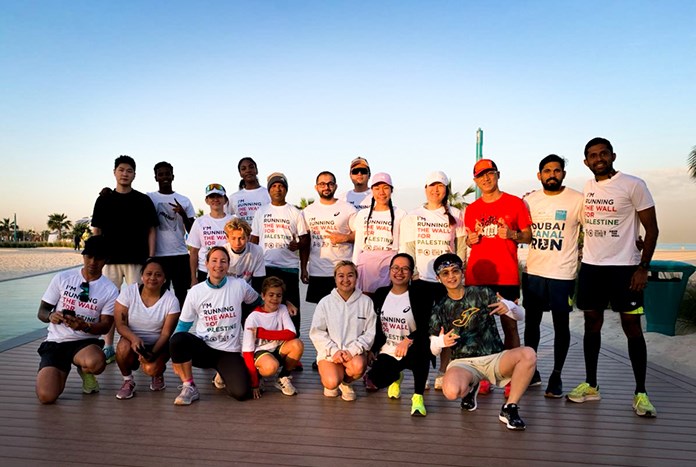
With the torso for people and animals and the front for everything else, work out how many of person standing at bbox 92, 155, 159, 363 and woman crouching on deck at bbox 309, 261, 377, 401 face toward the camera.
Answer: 2

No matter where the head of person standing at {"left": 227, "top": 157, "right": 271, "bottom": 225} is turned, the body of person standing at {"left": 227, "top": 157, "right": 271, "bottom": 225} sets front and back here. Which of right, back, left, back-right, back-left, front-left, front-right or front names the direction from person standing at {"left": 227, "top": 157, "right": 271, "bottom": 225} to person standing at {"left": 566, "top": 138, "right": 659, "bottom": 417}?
front-left

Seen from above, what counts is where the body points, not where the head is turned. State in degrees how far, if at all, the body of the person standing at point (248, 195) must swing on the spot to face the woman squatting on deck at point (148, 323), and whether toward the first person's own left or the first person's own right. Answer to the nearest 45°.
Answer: approximately 45° to the first person's own right

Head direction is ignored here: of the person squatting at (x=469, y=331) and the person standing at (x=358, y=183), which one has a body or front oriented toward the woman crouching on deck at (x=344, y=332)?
the person standing

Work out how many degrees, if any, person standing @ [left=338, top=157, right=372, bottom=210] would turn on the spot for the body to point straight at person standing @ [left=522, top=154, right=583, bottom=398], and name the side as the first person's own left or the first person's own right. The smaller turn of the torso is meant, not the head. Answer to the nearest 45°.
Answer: approximately 45° to the first person's own left

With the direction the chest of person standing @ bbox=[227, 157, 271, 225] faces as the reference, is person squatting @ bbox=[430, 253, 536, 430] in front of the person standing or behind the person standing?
in front

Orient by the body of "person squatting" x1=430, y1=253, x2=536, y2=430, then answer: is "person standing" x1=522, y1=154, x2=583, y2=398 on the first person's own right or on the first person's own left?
on the first person's own left

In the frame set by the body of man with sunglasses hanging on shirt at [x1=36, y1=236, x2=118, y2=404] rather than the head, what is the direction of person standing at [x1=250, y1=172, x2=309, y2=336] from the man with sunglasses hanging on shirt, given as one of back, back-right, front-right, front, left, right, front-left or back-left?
left
